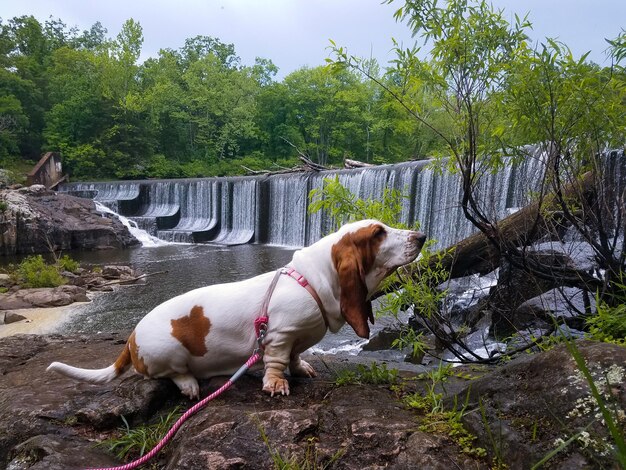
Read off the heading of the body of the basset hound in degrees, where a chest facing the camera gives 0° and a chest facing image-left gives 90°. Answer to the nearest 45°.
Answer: approximately 270°

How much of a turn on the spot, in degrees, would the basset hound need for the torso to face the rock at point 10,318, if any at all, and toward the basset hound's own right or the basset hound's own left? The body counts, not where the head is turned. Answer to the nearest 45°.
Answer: approximately 135° to the basset hound's own left

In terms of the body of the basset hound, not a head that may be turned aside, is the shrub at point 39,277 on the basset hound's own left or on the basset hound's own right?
on the basset hound's own left

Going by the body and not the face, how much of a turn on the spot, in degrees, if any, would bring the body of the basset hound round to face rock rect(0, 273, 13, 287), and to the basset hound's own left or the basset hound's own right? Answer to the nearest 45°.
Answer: approximately 135° to the basset hound's own left

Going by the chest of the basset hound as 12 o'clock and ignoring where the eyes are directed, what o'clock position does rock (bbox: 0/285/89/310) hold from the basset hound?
The rock is roughly at 8 o'clock from the basset hound.

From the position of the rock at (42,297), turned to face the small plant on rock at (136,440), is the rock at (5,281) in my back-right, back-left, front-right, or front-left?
back-right

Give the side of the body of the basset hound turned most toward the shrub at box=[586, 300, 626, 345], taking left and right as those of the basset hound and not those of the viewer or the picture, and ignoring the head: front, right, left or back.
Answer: front

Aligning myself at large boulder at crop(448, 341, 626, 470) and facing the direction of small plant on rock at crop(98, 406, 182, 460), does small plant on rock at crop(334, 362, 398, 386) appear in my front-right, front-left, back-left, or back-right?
front-right

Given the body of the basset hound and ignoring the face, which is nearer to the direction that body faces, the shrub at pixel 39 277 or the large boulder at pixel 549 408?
the large boulder

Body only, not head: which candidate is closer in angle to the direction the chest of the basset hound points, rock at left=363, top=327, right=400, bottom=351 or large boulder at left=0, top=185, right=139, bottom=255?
the rock
